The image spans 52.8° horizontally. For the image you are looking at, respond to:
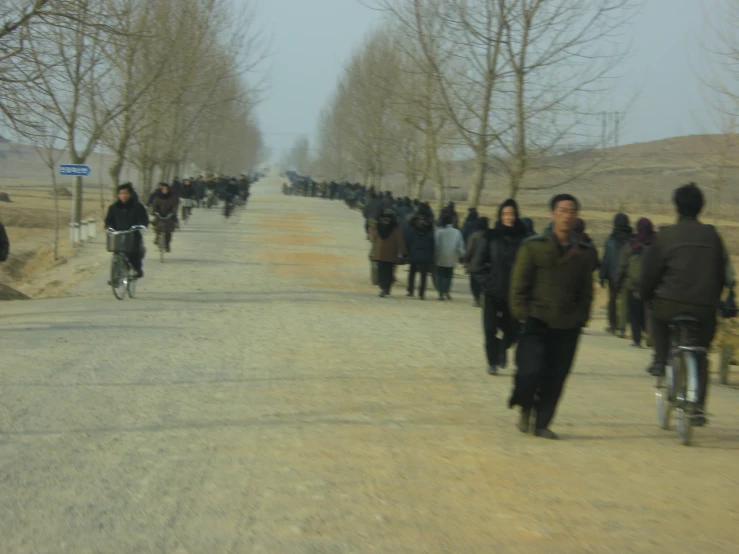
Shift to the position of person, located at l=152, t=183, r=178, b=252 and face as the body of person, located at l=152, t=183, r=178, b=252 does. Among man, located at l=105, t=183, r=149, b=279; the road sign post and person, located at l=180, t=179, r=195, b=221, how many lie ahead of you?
1

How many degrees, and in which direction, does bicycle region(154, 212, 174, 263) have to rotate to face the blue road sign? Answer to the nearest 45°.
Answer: approximately 135° to its right

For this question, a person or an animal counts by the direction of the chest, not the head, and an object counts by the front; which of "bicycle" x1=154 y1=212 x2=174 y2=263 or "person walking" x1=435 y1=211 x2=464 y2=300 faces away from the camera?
the person walking

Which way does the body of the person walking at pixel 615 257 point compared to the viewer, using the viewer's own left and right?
facing away from the viewer

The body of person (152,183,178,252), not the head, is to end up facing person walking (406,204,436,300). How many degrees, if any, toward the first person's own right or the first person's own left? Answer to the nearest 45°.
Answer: approximately 45° to the first person's own left

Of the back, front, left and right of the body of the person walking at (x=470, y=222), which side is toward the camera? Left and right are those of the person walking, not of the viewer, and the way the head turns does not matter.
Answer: back

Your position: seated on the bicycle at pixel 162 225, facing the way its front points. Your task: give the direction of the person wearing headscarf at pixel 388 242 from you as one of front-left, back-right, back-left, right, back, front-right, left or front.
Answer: front-left

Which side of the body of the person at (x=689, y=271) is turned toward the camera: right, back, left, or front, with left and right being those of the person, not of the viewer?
back

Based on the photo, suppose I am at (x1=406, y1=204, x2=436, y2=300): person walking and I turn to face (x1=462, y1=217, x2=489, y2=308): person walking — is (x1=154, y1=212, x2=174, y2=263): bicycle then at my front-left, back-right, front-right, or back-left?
back-right

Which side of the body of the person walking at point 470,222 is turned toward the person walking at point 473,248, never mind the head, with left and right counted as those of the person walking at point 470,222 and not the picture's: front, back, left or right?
back
